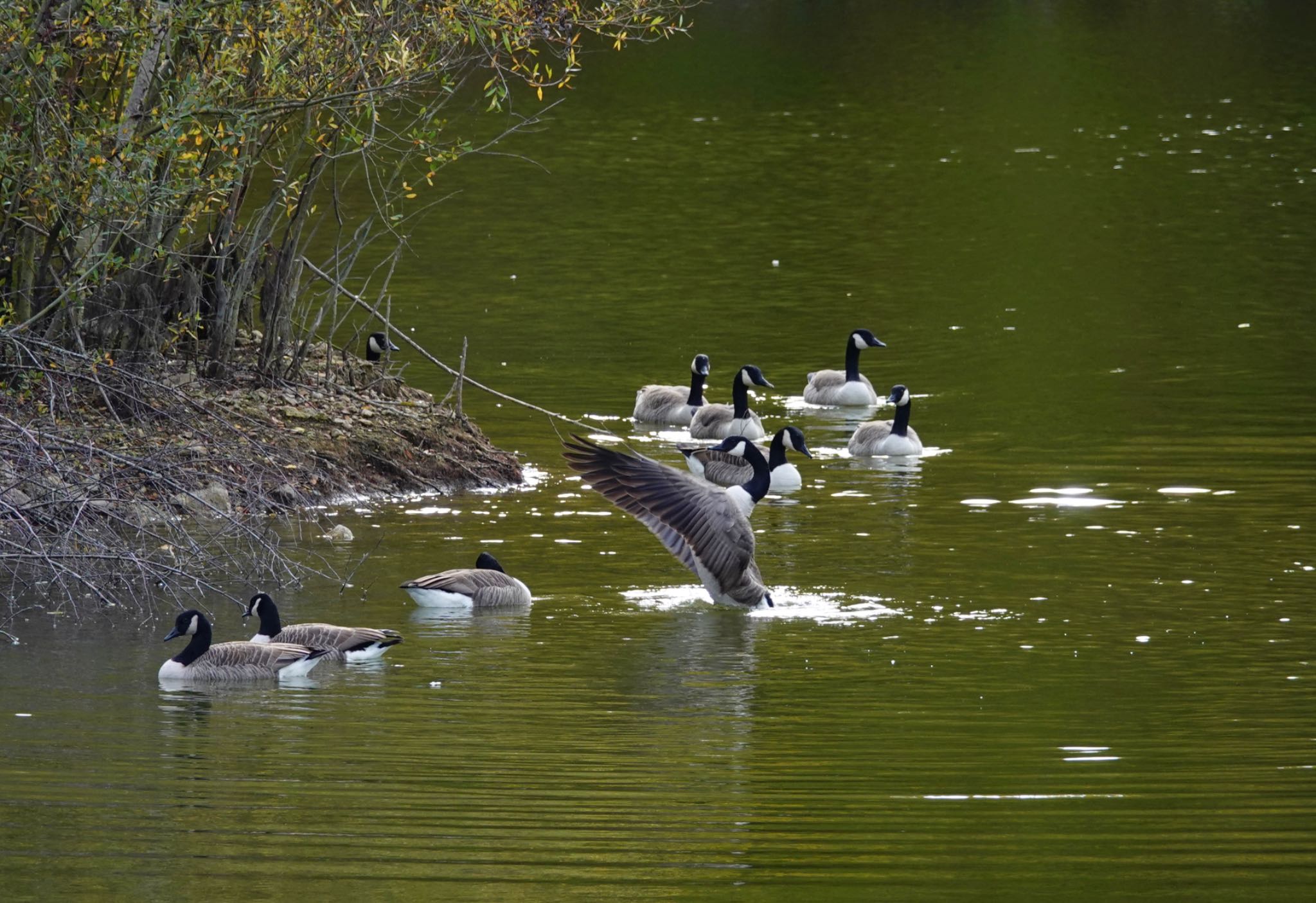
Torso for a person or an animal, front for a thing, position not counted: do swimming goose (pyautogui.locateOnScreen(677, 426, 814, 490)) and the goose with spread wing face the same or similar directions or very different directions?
very different directions

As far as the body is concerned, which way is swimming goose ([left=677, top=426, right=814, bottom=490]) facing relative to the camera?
to the viewer's right

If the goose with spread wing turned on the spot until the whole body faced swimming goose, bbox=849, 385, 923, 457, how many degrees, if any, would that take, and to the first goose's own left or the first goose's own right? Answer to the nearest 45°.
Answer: approximately 90° to the first goose's own right

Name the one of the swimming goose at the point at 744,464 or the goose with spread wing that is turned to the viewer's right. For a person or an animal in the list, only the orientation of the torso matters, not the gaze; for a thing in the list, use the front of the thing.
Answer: the swimming goose

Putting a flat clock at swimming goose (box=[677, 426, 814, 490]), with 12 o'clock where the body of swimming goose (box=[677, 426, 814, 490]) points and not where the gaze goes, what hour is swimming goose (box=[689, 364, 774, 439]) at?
swimming goose (box=[689, 364, 774, 439]) is roughly at 9 o'clock from swimming goose (box=[677, 426, 814, 490]).

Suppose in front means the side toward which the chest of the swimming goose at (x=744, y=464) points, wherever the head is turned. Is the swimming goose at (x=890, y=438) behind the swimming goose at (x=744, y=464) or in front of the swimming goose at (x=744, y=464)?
in front

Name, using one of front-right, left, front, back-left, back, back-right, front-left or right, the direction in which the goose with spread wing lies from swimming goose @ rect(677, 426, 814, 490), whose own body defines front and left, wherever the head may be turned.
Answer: right

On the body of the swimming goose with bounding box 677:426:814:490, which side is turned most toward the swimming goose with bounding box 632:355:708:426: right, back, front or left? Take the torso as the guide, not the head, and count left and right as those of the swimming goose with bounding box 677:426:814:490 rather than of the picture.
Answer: left

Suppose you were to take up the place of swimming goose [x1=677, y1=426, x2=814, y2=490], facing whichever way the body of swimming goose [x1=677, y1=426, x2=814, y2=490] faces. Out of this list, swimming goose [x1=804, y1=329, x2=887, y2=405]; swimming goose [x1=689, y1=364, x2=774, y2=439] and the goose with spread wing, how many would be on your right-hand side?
1
